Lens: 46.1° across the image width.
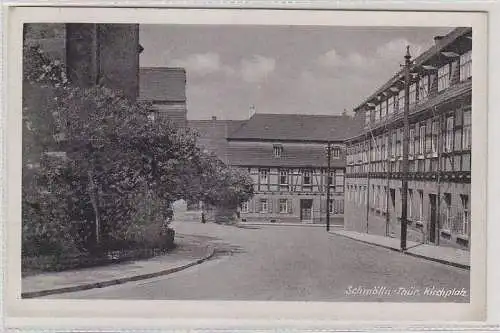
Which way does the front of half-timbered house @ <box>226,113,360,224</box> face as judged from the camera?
facing the viewer

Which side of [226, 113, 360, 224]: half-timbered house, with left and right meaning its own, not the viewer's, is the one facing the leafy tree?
front
